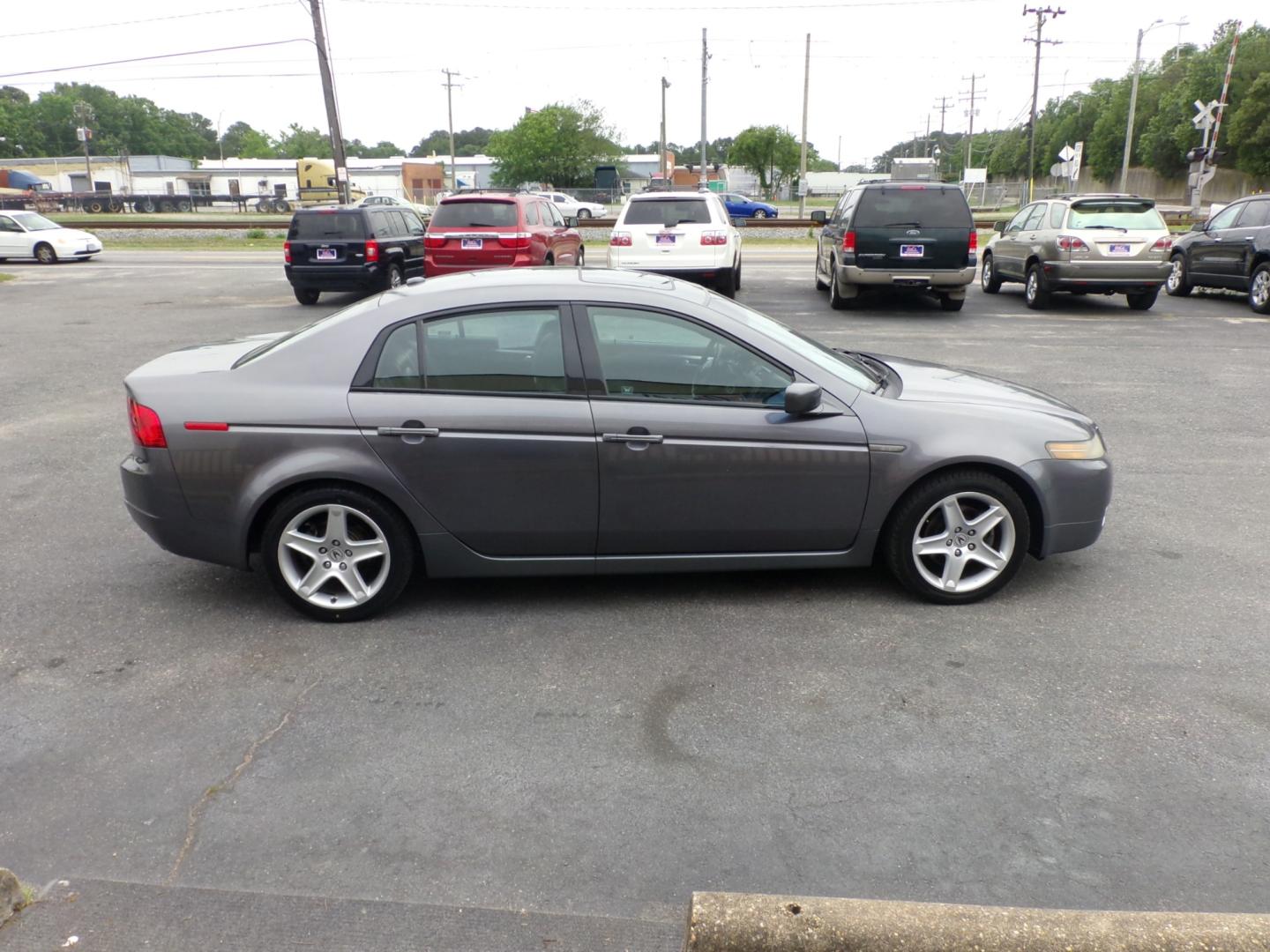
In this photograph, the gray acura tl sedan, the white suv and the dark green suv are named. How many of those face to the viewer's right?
1

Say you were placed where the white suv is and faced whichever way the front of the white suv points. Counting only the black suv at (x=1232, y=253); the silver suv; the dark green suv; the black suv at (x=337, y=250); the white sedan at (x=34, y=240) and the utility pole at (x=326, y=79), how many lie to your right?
3

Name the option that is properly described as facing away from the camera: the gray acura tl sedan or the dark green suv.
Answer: the dark green suv

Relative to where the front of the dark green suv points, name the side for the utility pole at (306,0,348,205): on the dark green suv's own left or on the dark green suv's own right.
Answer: on the dark green suv's own left

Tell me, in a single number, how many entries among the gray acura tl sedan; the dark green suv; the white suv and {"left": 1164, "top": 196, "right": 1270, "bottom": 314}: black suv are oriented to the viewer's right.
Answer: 1

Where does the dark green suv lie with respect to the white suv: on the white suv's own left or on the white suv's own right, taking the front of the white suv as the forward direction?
on the white suv's own right

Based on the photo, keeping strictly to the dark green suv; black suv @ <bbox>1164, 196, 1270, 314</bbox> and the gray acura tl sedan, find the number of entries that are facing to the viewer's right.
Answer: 1

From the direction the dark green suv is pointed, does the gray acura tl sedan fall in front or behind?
behind

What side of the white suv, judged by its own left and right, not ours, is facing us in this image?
back

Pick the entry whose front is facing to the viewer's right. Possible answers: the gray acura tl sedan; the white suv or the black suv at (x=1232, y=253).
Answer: the gray acura tl sedan

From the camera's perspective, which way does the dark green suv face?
away from the camera

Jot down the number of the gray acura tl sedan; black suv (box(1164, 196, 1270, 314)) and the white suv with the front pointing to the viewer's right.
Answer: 1

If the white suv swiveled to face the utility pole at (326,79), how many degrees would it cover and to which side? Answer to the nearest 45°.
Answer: approximately 45° to its left

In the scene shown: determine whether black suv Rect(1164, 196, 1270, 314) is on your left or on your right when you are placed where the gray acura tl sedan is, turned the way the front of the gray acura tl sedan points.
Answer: on your left

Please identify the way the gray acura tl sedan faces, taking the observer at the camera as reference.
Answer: facing to the right of the viewer

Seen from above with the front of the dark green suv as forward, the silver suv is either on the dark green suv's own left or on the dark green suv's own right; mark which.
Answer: on the dark green suv's own right
